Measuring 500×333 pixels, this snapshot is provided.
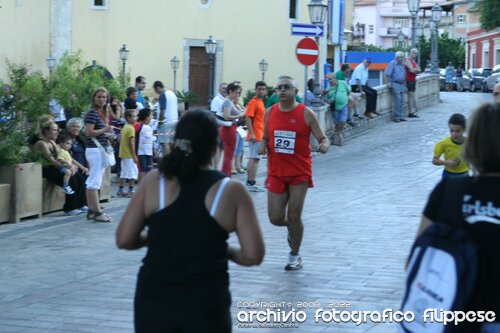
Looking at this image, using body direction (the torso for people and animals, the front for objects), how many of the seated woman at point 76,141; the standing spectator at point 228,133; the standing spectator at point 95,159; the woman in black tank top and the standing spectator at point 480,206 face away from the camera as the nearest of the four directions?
2

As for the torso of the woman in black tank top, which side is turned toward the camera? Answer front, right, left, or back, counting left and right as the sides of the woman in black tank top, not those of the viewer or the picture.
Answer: back

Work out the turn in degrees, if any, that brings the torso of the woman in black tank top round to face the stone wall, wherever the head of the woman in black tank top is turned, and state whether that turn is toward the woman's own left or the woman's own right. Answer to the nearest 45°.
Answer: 0° — they already face it

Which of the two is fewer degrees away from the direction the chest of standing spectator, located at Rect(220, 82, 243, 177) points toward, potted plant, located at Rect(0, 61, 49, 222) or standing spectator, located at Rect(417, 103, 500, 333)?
the standing spectator

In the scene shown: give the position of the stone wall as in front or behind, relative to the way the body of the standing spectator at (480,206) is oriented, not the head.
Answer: in front

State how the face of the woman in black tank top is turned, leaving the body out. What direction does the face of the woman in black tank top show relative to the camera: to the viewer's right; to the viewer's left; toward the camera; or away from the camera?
away from the camera

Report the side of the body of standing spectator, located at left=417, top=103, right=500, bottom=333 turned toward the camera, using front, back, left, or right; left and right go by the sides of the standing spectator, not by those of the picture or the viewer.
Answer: back

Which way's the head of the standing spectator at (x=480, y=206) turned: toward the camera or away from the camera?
away from the camera

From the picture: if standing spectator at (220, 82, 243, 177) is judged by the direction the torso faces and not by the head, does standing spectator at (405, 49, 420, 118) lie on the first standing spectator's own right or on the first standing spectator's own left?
on the first standing spectator's own left

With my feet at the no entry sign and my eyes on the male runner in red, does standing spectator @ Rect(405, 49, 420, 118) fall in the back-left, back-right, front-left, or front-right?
back-left

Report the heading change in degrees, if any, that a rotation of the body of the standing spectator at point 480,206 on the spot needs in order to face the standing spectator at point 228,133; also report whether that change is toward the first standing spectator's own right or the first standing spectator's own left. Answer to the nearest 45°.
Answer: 0° — they already face them
